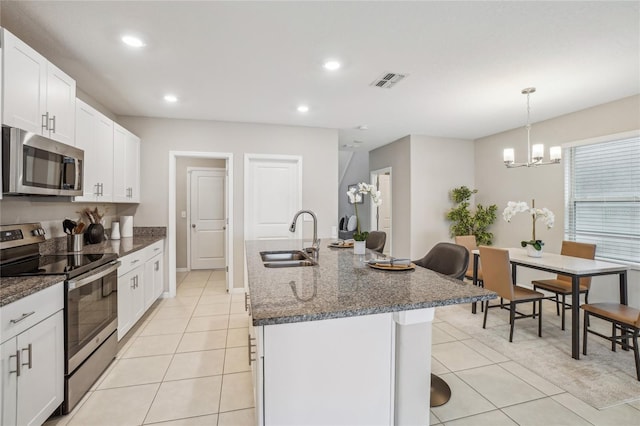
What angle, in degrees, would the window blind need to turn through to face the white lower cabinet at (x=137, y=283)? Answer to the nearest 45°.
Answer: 0° — it already faces it

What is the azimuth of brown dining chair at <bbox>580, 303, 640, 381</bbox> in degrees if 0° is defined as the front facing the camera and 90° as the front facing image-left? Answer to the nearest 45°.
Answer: approximately 135°

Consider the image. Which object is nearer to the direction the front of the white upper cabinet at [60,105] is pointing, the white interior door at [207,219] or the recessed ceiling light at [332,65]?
the recessed ceiling light

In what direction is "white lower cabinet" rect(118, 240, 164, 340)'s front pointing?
to the viewer's right

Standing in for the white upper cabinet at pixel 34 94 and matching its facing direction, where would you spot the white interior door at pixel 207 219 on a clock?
The white interior door is roughly at 9 o'clock from the white upper cabinet.

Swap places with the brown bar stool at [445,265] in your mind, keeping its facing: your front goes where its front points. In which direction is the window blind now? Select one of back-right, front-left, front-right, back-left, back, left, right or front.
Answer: back
